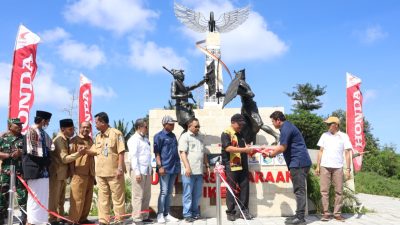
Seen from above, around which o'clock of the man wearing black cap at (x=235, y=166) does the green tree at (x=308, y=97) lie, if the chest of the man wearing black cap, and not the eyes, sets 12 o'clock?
The green tree is roughly at 8 o'clock from the man wearing black cap.

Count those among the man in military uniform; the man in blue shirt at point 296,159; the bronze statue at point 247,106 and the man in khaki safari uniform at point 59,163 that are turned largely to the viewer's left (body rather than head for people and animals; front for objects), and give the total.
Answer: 2

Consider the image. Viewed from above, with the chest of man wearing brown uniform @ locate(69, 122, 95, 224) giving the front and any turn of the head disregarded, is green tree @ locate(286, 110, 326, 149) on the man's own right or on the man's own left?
on the man's own left

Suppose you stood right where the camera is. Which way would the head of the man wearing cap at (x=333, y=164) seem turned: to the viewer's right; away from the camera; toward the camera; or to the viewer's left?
toward the camera

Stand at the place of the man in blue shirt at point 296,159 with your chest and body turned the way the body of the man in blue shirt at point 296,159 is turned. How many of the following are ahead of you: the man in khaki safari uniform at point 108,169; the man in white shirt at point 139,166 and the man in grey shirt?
3

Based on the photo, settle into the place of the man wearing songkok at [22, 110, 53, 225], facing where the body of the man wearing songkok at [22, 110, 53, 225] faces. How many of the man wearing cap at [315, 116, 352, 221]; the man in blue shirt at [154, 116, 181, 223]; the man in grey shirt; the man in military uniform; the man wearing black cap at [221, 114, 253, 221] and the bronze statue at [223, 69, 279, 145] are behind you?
1

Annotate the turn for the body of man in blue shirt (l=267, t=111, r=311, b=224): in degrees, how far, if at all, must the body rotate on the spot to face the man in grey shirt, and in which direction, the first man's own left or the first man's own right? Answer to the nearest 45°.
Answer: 0° — they already face them

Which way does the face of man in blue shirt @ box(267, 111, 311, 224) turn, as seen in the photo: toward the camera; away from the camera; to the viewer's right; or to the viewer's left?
to the viewer's left

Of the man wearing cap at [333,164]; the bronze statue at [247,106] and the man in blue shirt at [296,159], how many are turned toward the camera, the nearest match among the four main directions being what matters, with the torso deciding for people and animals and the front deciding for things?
1

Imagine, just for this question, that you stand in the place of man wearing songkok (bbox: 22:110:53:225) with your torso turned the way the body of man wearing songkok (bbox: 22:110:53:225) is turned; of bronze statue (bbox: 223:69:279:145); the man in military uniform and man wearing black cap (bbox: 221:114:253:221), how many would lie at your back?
1

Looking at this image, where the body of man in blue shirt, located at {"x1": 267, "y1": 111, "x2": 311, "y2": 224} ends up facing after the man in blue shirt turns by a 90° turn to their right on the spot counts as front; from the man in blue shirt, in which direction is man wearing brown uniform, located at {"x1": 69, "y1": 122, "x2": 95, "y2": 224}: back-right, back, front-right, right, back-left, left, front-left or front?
left

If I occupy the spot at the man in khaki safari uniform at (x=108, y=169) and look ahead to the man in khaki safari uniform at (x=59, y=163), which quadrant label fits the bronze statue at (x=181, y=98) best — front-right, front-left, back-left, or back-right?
back-right

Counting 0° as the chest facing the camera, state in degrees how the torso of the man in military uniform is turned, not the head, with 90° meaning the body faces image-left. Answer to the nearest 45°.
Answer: approximately 315°

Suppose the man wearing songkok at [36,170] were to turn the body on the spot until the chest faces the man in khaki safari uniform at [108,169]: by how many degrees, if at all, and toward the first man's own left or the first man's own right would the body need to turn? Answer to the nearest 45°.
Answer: approximately 45° to the first man's own left

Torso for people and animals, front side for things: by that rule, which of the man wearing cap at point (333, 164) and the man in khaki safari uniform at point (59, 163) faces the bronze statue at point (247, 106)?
the man in khaki safari uniform
